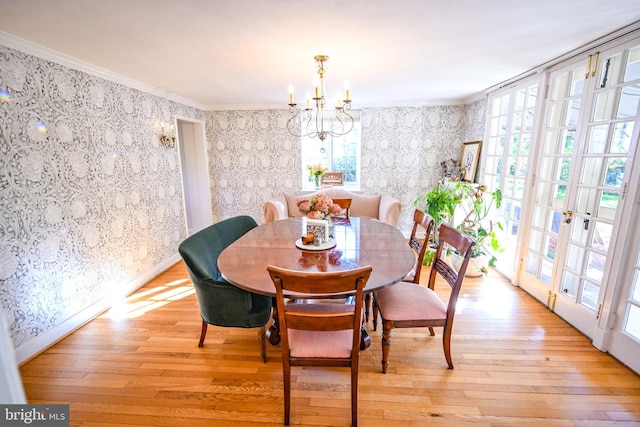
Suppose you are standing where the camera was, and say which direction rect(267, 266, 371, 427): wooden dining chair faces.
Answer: facing away from the viewer

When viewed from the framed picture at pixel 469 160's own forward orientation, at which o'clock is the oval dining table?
The oval dining table is roughly at 11 o'clock from the framed picture.

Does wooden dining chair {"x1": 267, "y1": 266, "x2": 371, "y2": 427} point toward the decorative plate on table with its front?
yes

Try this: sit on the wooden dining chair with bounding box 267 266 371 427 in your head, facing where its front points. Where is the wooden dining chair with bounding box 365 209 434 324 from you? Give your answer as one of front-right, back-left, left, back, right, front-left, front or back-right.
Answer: front-right

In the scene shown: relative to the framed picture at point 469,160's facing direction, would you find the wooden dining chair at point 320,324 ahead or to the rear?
ahead

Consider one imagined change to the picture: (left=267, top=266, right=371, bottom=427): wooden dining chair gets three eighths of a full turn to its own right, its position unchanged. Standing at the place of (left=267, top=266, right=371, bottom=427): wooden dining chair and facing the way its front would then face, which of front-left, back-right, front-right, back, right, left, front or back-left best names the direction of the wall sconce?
back

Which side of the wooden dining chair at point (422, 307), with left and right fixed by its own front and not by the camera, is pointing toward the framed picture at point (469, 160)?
right

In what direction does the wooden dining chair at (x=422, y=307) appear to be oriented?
to the viewer's left

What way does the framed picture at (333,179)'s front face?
toward the camera

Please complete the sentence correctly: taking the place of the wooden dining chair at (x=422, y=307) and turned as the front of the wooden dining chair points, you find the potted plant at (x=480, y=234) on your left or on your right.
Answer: on your right

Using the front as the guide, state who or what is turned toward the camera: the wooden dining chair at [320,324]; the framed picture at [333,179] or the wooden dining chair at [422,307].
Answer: the framed picture

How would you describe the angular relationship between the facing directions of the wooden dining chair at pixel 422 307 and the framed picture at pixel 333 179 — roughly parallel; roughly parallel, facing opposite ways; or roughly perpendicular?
roughly perpendicular

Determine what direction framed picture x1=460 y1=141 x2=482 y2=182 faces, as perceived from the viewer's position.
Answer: facing the viewer and to the left of the viewer

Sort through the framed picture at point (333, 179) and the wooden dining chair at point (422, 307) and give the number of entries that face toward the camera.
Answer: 1

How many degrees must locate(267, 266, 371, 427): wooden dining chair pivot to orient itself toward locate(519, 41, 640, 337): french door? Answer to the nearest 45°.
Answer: approximately 45° to its right

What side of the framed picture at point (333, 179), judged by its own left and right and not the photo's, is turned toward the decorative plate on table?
front

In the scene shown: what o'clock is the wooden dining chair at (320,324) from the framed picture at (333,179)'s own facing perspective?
The wooden dining chair is roughly at 12 o'clock from the framed picture.

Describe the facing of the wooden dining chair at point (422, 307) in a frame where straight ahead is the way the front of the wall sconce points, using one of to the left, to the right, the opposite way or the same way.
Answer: the opposite way

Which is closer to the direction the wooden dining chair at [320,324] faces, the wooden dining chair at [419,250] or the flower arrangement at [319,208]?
the flower arrangement

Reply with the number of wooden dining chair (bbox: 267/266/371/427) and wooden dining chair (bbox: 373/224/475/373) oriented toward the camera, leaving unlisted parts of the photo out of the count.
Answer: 0

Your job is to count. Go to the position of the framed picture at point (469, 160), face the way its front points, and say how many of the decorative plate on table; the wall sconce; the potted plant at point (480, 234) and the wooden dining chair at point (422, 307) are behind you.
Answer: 0

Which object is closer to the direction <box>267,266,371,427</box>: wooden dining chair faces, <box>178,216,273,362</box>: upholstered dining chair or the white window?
the white window
